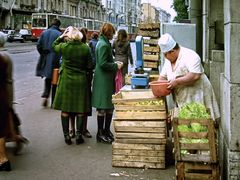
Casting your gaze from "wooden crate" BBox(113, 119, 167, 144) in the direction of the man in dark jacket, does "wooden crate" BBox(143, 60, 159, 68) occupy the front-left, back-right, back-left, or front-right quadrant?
front-right

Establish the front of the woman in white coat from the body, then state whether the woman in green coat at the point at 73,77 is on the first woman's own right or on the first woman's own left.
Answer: on the first woman's own right

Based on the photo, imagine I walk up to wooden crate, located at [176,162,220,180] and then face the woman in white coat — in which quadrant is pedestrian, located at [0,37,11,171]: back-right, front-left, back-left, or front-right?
front-left

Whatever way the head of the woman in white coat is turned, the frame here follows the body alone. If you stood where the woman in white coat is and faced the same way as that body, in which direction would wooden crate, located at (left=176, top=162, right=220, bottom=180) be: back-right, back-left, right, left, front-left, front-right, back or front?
front-left

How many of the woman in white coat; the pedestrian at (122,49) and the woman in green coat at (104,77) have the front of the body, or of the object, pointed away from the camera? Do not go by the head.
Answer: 1
